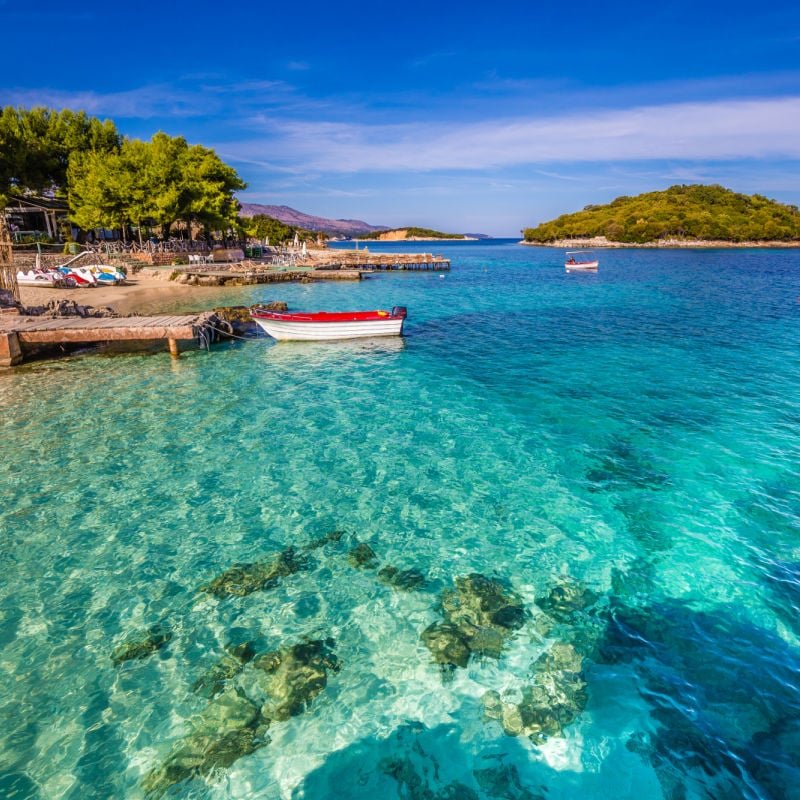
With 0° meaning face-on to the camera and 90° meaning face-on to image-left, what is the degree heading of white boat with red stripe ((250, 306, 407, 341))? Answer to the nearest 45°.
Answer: approximately 90°

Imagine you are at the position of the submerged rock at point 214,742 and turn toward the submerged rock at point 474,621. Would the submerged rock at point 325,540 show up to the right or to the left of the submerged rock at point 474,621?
left

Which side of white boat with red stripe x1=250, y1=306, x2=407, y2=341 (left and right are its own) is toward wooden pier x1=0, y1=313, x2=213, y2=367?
front

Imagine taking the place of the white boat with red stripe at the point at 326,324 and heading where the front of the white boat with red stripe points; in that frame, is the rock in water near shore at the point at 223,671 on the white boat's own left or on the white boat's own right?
on the white boat's own left

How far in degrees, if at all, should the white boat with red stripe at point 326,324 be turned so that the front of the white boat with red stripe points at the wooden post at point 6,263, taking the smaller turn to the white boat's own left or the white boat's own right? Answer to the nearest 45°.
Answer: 0° — it already faces it

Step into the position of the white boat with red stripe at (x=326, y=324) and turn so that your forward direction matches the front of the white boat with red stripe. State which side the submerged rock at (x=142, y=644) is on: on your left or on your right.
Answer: on your left

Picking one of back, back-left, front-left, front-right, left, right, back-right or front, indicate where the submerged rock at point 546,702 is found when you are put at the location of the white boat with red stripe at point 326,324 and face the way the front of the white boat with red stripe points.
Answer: left

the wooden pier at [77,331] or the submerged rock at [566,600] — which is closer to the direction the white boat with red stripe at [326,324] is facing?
the wooden pier

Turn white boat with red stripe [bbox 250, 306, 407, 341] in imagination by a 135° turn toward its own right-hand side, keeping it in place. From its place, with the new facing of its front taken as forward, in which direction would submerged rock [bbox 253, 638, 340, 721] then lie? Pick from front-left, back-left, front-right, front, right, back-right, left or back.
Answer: back-right

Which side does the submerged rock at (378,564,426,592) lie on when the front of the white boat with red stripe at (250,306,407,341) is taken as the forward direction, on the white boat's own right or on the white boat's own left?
on the white boat's own left

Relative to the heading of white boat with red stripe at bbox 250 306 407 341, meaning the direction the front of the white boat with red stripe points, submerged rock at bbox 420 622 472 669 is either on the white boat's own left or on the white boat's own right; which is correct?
on the white boat's own left
